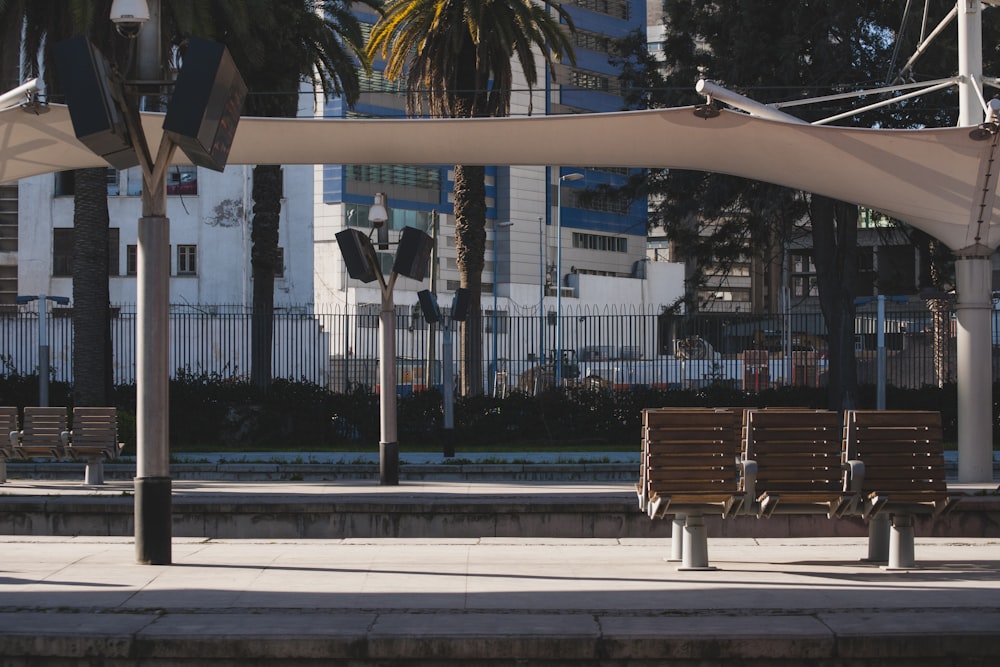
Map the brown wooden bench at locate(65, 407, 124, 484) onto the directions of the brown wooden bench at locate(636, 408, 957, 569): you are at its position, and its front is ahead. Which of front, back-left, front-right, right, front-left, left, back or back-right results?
back-right

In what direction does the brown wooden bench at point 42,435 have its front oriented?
toward the camera

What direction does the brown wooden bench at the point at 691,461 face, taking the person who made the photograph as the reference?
facing the viewer

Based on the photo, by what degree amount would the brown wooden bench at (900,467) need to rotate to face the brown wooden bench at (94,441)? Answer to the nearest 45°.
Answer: approximately 135° to its right

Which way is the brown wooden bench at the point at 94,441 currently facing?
toward the camera

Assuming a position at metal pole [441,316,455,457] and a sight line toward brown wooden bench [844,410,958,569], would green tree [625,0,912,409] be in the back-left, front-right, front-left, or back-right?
back-left

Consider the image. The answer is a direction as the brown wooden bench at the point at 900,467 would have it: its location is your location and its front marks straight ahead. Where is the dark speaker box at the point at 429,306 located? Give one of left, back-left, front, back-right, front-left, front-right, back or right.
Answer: back-right
